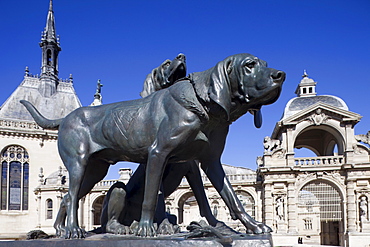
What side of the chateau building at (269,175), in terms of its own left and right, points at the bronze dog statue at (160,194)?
front

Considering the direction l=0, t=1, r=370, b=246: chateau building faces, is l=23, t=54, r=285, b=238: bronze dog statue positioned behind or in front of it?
in front

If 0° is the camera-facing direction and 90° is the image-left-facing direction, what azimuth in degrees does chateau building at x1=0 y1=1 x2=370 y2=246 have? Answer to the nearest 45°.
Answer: approximately 0°
